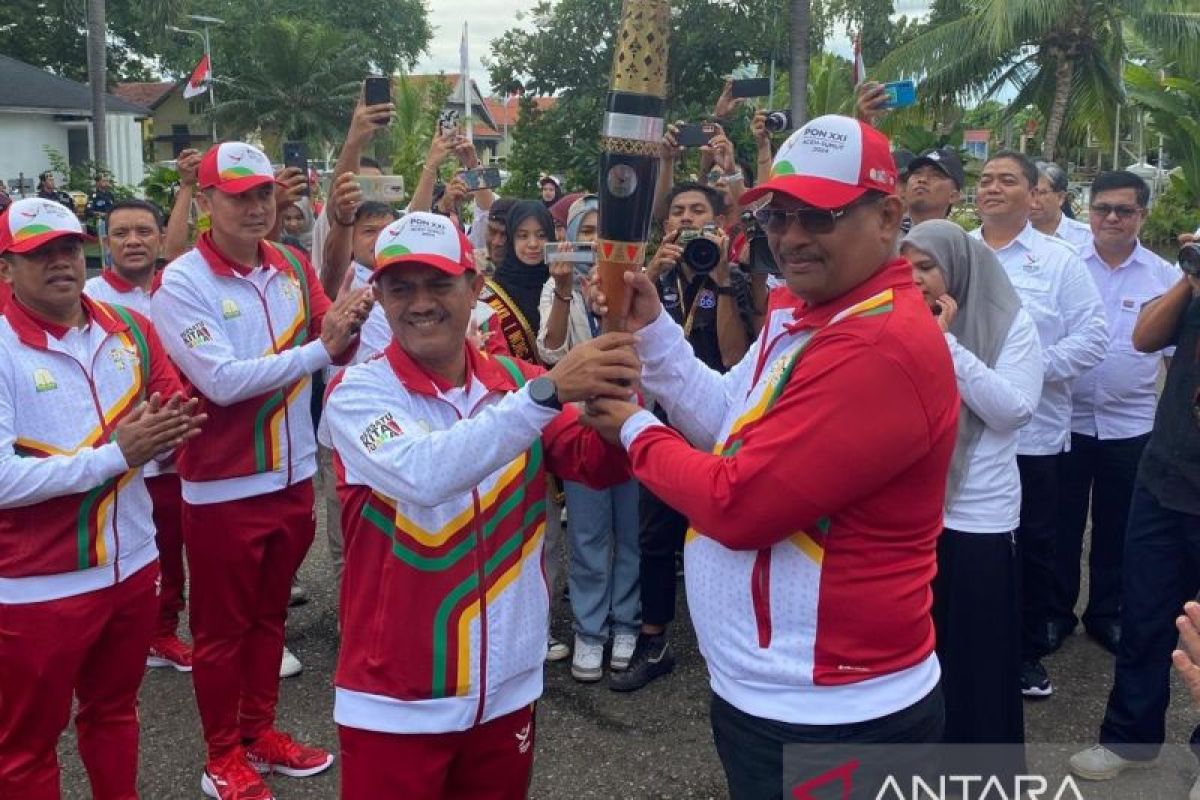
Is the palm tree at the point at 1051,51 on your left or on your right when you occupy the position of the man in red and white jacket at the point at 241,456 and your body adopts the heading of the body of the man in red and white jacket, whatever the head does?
on your left

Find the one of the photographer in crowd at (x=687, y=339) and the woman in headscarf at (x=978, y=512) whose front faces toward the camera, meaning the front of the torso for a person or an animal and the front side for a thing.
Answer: the photographer in crowd

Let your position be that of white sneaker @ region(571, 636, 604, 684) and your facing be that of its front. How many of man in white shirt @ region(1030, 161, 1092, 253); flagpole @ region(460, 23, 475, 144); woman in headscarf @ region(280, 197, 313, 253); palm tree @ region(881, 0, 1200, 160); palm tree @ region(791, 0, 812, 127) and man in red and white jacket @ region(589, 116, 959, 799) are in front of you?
1

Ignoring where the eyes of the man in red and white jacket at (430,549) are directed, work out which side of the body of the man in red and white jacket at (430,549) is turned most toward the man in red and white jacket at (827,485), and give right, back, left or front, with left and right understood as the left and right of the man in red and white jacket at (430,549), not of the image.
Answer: front

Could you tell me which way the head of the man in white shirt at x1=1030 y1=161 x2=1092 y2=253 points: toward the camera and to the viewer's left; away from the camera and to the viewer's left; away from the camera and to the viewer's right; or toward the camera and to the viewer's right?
toward the camera and to the viewer's left

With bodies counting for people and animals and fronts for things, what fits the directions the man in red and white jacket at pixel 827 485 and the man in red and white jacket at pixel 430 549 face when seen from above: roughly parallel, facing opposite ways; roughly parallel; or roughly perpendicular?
roughly perpendicular

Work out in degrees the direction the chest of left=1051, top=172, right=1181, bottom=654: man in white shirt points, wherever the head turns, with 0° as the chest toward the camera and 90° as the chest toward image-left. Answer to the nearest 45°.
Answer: approximately 45°

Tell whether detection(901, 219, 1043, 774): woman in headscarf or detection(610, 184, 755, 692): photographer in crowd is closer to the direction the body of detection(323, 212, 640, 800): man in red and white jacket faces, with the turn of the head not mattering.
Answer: the woman in headscarf

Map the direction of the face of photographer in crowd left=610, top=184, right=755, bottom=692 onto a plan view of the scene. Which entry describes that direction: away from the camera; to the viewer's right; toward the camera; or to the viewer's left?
toward the camera

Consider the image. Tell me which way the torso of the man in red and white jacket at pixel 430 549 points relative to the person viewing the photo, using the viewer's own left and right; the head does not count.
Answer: facing the viewer and to the right of the viewer

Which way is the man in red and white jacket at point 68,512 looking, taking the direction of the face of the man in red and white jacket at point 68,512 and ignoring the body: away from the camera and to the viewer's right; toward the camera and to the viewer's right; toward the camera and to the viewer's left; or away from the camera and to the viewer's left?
toward the camera and to the viewer's right

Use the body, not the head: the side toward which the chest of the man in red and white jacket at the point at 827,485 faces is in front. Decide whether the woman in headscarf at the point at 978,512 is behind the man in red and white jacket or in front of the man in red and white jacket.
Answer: behind

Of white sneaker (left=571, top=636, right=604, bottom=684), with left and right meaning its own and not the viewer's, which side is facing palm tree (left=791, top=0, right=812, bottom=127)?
back

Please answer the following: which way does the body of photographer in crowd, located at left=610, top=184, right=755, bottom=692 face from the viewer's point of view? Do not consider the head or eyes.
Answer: toward the camera

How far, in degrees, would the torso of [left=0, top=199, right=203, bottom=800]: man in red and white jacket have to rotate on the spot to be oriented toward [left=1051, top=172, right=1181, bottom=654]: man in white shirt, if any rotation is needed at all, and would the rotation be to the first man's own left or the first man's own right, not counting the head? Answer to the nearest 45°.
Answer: approximately 45° to the first man's own left

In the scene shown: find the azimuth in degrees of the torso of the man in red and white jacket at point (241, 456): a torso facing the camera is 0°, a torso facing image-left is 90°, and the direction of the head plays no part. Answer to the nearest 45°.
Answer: approximately 315°
